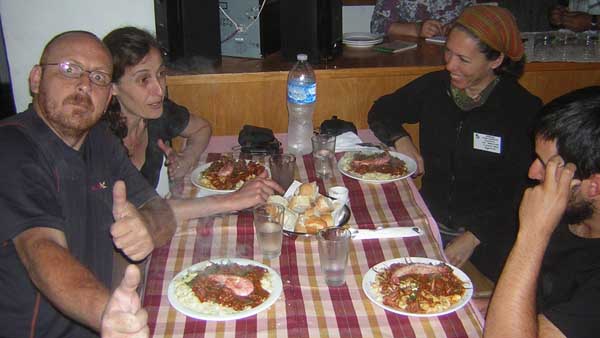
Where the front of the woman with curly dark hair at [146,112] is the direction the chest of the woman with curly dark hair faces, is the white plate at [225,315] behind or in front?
in front

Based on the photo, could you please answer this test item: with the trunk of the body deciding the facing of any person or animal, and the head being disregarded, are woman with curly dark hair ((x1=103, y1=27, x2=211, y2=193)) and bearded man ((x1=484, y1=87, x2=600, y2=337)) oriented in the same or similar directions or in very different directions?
very different directions

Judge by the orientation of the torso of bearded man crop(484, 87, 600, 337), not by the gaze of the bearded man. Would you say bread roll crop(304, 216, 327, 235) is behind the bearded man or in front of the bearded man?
in front

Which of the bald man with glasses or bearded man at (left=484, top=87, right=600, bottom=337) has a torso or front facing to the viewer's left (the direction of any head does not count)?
the bearded man

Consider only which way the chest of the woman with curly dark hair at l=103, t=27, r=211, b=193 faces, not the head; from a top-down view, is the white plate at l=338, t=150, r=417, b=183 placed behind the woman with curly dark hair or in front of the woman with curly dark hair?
in front

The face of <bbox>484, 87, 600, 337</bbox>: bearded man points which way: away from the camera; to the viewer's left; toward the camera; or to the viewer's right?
to the viewer's left

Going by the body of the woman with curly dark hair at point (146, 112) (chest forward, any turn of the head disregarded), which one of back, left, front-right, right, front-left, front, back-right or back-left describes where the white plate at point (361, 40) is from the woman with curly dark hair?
left

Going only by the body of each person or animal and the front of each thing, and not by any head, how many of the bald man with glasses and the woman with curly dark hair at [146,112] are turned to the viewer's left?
0

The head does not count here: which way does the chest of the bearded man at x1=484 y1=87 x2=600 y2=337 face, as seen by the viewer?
to the viewer's left

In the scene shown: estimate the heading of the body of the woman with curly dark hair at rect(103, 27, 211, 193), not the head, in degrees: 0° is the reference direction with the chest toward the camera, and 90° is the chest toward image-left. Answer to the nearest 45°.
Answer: approximately 315°

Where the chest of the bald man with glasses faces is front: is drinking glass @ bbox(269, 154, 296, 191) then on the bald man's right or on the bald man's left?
on the bald man's left

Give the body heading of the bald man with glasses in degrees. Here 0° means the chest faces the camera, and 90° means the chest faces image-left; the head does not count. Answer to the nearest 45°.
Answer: approximately 315°
